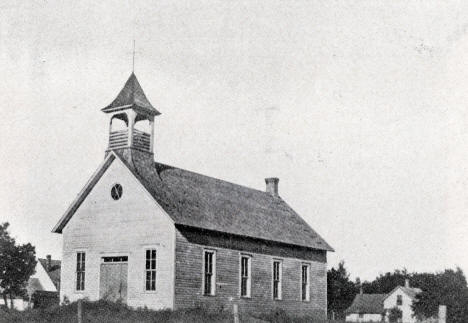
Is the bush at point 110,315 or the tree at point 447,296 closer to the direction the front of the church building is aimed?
the bush

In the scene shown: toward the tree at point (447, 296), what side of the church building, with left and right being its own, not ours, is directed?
back

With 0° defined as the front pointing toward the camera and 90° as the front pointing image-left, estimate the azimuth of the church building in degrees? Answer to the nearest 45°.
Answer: approximately 45°
